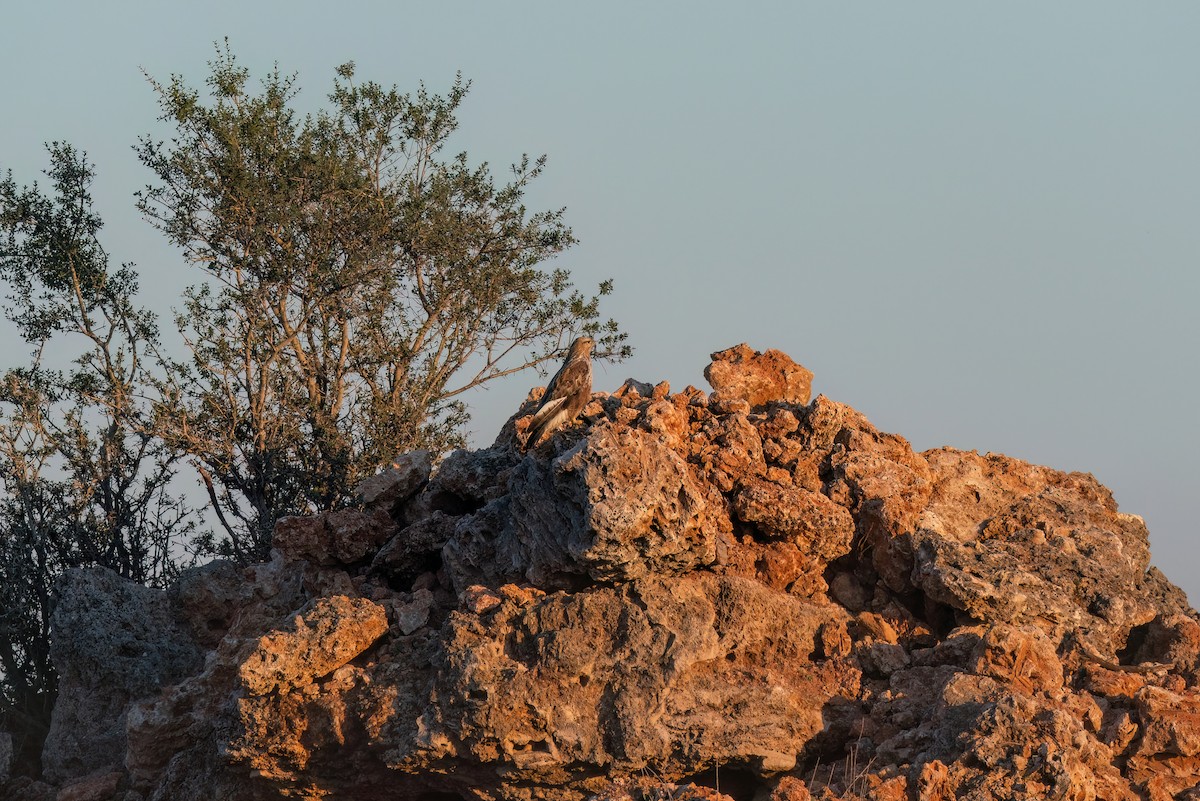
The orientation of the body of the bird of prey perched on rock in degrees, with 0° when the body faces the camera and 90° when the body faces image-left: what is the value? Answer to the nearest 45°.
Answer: approximately 270°

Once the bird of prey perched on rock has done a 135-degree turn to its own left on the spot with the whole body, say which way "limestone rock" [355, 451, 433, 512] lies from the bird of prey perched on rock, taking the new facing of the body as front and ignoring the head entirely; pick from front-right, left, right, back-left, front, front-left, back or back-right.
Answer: front

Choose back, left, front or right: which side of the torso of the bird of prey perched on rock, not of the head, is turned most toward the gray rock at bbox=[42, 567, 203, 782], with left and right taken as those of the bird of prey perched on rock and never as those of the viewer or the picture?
back

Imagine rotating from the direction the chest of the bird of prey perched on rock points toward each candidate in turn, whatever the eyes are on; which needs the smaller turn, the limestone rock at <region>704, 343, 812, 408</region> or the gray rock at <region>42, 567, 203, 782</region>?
the limestone rock

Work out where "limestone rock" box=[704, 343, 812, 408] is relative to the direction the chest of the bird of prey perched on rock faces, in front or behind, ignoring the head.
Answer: in front
